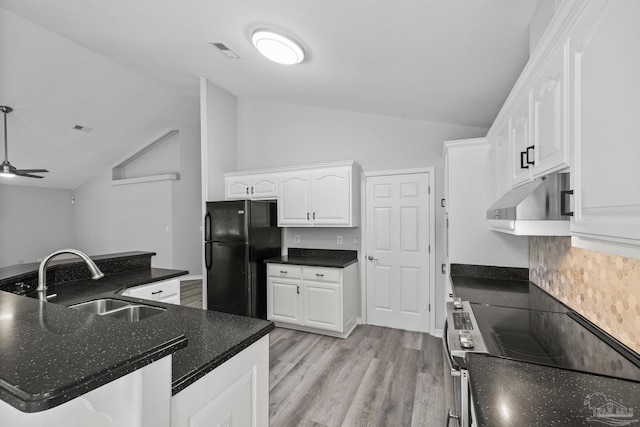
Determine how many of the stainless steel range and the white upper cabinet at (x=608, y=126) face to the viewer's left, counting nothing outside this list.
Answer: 2

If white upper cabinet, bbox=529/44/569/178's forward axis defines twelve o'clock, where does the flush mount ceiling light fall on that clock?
The flush mount ceiling light is roughly at 12 o'clock from the white upper cabinet.

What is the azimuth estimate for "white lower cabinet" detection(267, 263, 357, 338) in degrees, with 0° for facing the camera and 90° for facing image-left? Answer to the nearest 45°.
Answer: approximately 45°

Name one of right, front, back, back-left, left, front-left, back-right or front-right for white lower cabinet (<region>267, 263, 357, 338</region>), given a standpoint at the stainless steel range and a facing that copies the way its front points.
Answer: front-right

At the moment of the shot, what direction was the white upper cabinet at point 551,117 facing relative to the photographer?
facing to the left of the viewer

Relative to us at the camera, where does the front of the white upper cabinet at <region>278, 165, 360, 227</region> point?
facing the viewer and to the left of the viewer

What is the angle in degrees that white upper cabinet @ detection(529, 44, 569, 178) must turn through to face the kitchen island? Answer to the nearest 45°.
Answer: approximately 45° to its left

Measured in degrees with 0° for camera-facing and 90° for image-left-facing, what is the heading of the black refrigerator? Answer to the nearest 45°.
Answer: approximately 45°

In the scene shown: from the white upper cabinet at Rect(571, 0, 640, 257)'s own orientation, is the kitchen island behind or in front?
in front

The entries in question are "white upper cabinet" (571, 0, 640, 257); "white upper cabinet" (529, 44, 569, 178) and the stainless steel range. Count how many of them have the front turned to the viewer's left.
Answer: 3

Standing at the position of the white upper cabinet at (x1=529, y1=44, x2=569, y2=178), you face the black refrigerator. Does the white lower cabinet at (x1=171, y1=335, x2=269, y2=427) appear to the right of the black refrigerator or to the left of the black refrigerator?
left

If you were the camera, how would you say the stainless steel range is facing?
facing to the left of the viewer

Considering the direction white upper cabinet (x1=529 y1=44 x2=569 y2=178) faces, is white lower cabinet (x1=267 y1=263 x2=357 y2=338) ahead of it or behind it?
ahead

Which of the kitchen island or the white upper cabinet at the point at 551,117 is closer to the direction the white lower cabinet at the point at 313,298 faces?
the kitchen island

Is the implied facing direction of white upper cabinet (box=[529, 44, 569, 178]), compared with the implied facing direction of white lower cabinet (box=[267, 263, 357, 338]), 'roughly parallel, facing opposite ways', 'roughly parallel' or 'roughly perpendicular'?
roughly perpendicular

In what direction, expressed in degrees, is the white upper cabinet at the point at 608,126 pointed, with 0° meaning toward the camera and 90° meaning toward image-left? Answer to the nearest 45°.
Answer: approximately 90°
